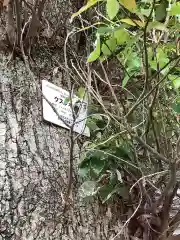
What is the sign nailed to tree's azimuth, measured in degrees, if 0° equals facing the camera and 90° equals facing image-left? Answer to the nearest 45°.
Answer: approximately 315°
